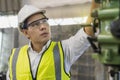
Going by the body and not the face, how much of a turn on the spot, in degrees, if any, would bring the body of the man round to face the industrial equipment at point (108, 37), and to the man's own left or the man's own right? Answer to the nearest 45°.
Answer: approximately 90° to the man's own left

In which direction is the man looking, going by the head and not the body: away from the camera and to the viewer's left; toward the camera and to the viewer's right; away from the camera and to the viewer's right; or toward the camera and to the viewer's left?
toward the camera and to the viewer's right

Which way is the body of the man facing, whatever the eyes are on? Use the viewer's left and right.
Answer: facing the viewer
